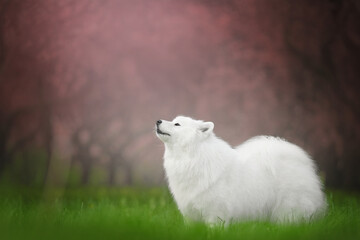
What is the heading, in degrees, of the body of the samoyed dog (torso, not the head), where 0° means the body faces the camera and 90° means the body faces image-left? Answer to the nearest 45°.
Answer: approximately 90°
